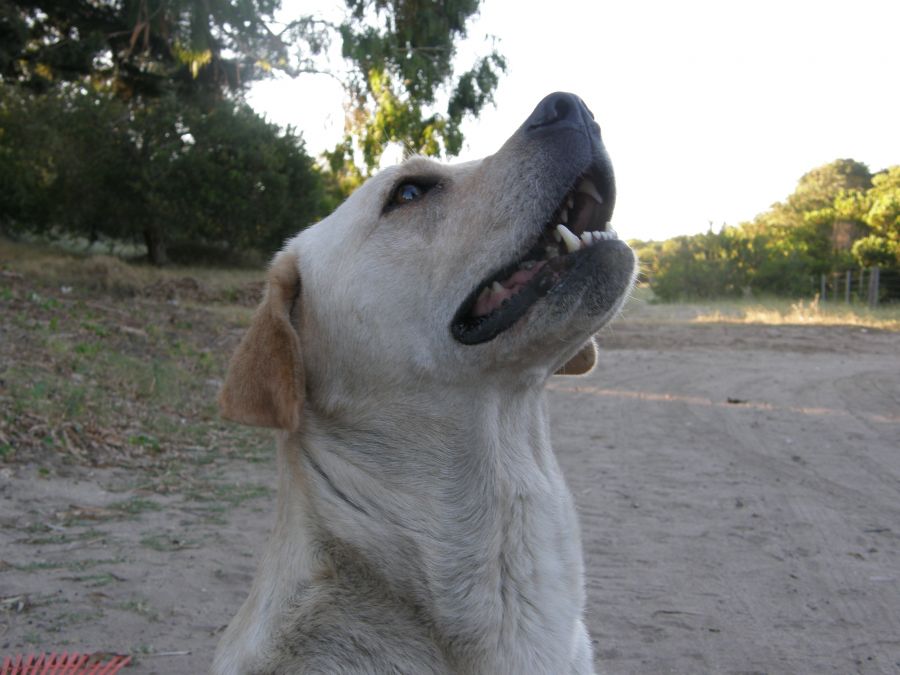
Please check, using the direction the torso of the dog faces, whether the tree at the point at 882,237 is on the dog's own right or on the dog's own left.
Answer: on the dog's own left

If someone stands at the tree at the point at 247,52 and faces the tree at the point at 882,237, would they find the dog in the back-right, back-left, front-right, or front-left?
back-right

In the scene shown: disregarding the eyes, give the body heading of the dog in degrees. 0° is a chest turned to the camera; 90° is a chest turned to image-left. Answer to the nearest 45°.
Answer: approximately 315°

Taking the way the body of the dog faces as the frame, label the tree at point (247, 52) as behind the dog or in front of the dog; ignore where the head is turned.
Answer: behind
